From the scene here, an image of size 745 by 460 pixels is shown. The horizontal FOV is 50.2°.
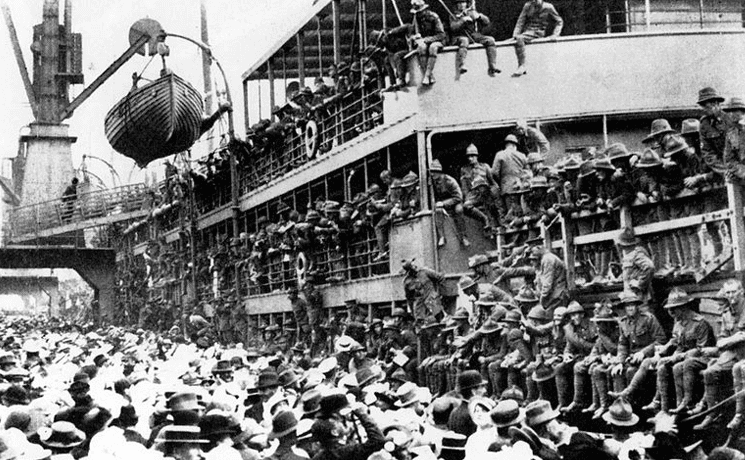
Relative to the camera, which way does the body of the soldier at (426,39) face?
toward the camera

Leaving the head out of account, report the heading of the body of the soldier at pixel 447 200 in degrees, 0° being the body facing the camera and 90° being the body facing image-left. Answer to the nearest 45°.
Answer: approximately 45°

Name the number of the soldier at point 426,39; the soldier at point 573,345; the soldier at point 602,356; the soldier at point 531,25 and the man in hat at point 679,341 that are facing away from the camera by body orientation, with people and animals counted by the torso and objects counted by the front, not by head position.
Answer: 0

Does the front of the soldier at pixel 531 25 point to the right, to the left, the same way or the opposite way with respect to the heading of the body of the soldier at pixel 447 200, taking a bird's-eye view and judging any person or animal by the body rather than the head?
the same way

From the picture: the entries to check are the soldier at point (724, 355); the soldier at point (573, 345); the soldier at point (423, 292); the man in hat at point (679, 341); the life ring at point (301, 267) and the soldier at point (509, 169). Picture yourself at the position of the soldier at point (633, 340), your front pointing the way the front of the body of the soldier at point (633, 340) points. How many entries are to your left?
2

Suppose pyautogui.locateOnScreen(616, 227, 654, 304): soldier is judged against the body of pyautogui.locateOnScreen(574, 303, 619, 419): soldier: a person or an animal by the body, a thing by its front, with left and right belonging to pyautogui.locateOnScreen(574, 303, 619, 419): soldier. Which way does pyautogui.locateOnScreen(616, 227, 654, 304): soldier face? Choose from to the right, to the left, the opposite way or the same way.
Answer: the same way

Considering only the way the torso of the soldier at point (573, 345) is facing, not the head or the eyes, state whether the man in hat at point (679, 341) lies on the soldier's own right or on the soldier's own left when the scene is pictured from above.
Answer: on the soldier's own left

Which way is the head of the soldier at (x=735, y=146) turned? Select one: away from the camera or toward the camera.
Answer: toward the camera

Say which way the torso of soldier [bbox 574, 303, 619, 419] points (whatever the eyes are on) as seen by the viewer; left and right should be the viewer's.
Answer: facing the viewer and to the left of the viewer

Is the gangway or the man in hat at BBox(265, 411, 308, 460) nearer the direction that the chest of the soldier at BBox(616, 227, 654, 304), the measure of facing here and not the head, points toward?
the man in hat

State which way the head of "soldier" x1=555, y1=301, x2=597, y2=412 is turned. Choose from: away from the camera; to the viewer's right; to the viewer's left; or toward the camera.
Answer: toward the camera

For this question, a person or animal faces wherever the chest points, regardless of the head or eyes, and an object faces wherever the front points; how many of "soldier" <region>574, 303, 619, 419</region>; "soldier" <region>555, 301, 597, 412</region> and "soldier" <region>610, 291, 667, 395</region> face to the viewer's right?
0
